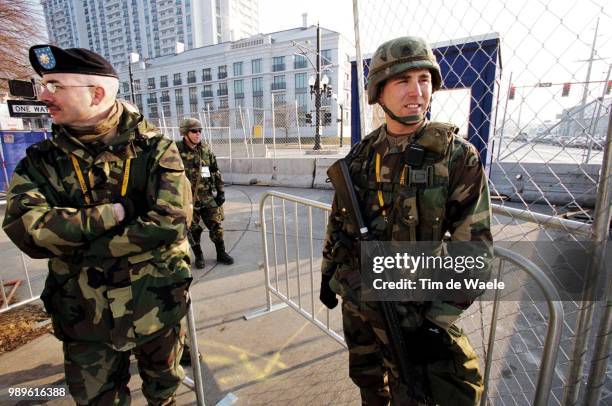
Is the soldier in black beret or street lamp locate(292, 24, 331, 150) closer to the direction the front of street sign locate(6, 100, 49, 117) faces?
the soldier in black beret

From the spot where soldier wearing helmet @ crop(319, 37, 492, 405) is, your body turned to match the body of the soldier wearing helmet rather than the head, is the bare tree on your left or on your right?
on your right

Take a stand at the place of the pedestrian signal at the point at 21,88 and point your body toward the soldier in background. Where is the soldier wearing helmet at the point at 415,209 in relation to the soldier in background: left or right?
right

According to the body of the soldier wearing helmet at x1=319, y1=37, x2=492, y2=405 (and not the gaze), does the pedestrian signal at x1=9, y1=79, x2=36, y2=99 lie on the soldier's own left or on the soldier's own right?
on the soldier's own right

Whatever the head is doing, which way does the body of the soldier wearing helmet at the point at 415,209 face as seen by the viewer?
toward the camera

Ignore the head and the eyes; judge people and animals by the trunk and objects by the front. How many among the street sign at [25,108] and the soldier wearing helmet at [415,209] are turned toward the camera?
2

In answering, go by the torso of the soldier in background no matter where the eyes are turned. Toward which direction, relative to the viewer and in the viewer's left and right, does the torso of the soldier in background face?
facing the viewer and to the right of the viewer

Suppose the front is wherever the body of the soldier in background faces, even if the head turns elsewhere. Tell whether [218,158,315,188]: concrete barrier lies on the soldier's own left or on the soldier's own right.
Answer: on the soldier's own left

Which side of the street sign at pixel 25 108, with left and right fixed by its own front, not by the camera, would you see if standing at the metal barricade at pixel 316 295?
front

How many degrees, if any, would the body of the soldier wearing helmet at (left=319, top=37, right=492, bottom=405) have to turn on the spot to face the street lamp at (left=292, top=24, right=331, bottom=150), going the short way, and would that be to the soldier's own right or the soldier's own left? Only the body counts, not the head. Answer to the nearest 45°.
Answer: approximately 180°

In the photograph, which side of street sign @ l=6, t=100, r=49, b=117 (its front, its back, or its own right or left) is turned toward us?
front
